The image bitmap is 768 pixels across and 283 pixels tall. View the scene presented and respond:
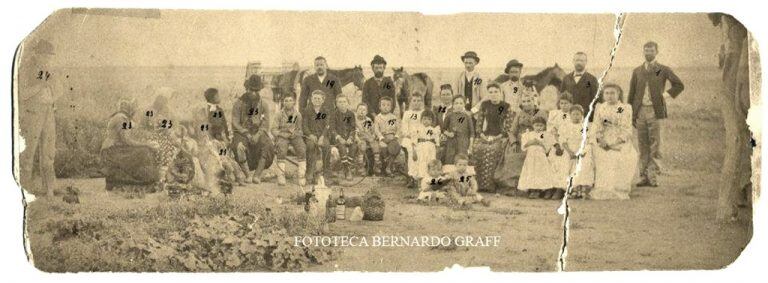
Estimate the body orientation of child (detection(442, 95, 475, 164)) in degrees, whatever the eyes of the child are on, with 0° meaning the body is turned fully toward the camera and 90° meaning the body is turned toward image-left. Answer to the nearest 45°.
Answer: approximately 0°

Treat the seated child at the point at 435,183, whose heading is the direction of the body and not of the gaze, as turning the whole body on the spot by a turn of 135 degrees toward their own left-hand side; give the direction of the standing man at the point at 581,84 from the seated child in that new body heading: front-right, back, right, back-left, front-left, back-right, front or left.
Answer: front-right

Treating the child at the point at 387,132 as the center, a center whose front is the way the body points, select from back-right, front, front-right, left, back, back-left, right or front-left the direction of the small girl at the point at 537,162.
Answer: left

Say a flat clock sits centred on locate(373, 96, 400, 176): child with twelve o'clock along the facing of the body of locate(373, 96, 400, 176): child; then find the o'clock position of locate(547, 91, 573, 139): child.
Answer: locate(547, 91, 573, 139): child is roughly at 9 o'clock from locate(373, 96, 400, 176): child.
